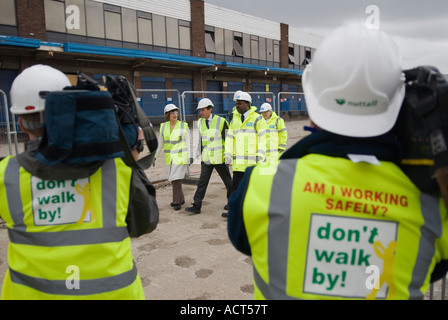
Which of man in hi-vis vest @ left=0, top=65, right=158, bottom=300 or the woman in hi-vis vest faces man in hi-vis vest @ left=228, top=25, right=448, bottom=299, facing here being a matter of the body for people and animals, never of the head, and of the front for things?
the woman in hi-vis vest

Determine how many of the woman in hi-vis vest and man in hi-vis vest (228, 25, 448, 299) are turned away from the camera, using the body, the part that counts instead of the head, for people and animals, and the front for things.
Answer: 1

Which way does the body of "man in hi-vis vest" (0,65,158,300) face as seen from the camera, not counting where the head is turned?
away from the camera

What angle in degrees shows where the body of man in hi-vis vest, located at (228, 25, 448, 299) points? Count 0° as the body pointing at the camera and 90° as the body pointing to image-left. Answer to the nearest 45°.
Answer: approximately 180°

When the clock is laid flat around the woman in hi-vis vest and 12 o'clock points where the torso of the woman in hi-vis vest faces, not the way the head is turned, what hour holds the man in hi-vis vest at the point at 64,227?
The man in hi-vis vest is roughly at 12 o'clock from the woman in hi-vis vest.

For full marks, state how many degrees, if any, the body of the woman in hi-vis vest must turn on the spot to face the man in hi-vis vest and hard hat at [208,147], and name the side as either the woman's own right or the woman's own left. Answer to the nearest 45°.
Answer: approximately 45° to the woman's own left

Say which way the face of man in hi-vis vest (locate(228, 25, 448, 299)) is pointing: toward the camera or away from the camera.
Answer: away from the camera
